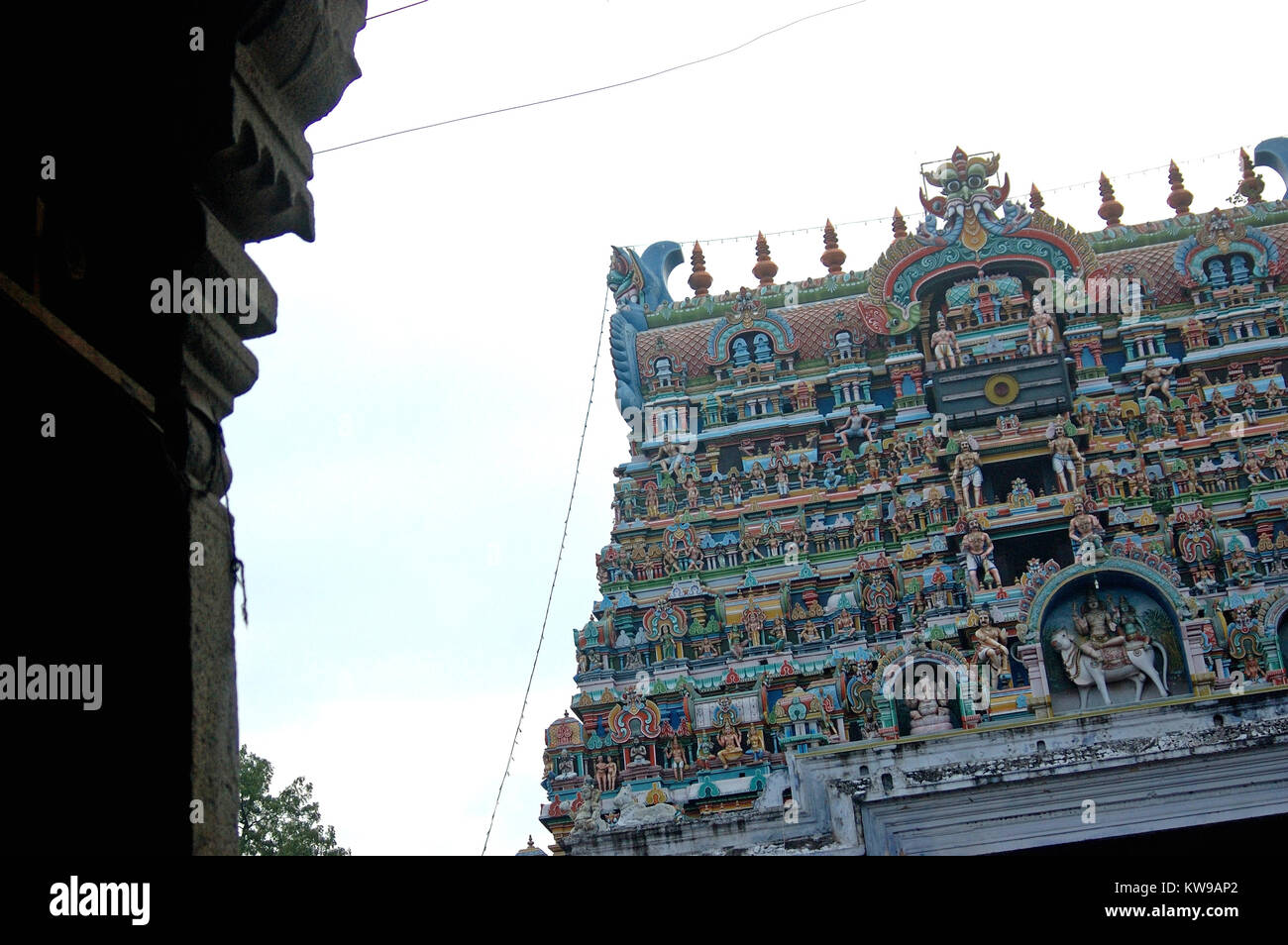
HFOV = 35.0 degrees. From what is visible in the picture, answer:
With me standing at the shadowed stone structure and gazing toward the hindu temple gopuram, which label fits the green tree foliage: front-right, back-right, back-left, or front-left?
front-left

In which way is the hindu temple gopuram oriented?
toward the camera

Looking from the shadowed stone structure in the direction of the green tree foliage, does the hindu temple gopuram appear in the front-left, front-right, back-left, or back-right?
front-right

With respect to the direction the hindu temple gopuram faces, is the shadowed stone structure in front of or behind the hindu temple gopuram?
in front

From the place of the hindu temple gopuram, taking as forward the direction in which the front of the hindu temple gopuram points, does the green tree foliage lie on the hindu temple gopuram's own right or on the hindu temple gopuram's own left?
on the hindu temple gopuram's own right

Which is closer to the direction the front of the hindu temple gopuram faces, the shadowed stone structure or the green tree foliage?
the shadowed stone structure
